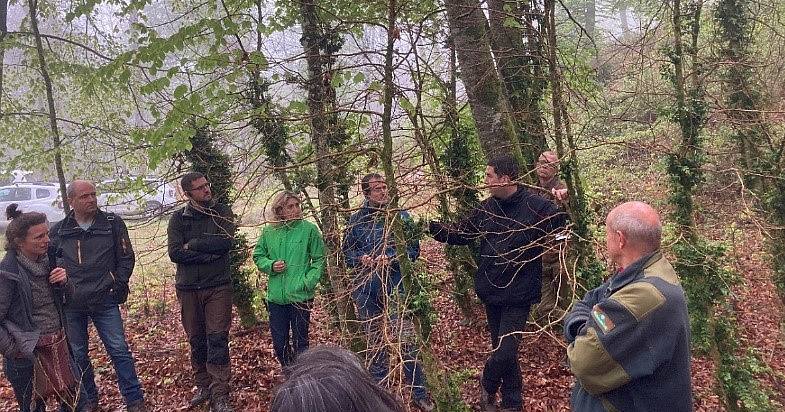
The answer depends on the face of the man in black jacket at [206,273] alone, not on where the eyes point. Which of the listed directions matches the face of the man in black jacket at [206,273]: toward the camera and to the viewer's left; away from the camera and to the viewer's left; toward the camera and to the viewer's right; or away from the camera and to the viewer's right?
toward the camera and to the viewer's right

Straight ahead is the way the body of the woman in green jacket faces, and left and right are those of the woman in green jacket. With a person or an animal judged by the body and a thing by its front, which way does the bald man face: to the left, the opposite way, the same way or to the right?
the opposite way

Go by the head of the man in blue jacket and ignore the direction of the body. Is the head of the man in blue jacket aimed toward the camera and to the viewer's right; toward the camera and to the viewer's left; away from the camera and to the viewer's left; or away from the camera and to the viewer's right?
toward the camera and to the viewer's right

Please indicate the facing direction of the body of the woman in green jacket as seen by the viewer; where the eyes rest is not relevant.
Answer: toward the camera

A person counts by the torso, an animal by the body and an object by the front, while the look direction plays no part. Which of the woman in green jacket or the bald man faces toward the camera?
the woman in green jacket

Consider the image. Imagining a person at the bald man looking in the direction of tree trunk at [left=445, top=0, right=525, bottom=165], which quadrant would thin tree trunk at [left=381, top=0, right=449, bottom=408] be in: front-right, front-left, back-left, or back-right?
front-left

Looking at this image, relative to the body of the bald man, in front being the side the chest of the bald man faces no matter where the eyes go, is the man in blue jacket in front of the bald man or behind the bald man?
in front

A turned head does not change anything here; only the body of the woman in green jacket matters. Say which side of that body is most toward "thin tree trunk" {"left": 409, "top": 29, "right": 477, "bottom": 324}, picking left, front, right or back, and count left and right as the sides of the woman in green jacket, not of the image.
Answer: left

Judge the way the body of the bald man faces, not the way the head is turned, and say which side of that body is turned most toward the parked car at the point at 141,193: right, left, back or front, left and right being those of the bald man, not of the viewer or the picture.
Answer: front

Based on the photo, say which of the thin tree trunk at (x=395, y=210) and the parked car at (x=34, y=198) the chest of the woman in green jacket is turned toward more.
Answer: the thin tree trunk

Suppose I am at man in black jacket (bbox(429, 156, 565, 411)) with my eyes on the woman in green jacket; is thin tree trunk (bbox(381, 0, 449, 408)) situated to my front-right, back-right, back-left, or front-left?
front-left

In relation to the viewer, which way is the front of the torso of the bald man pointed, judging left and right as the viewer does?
facing away from the viewer and to the left of the viewer

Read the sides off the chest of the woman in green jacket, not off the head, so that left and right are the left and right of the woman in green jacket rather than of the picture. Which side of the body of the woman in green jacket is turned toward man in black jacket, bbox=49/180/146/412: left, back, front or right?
right

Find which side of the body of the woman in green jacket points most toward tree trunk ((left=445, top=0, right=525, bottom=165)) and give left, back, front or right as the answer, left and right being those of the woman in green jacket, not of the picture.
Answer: left

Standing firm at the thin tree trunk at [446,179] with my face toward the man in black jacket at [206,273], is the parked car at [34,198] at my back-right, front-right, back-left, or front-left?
front-right

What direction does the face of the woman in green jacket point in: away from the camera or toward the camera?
toward the camera

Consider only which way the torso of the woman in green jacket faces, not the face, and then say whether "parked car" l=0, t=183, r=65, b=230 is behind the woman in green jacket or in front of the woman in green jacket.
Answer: behind
